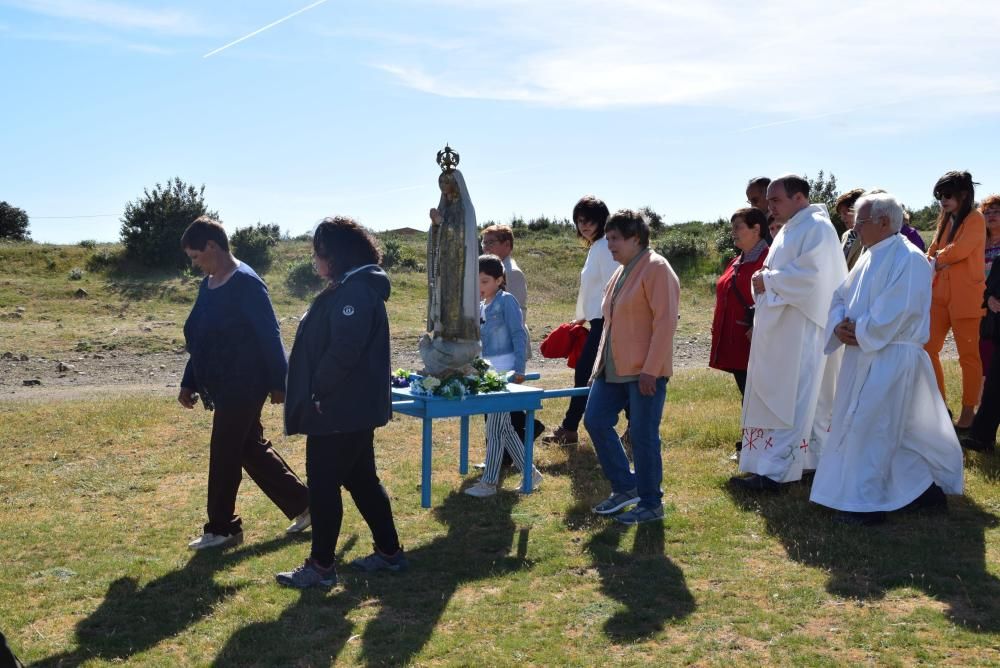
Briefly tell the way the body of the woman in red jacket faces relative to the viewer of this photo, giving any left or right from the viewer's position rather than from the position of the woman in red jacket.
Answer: facing to the left of the viewer

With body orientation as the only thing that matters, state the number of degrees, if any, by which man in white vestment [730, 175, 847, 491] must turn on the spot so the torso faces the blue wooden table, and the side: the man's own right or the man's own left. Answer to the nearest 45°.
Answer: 0° — they already face it

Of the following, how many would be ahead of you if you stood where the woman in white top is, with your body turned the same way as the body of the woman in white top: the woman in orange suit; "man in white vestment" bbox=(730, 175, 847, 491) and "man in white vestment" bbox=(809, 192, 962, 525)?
0

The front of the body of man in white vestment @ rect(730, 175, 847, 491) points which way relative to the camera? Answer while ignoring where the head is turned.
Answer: to the viewer's left

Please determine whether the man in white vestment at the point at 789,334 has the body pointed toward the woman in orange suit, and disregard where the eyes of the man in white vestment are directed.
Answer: no

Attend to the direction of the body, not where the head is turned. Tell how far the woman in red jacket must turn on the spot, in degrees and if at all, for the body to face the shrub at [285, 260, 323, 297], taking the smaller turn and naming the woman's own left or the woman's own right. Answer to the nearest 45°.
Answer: approximately 45° to the woman's own right

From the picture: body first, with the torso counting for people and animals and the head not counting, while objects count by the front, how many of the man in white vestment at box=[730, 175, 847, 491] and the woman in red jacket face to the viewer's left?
2

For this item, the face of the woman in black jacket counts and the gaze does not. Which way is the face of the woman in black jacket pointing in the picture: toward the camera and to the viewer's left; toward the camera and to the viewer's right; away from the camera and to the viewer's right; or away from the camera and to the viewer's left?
away from the camera and to the viewer's left
